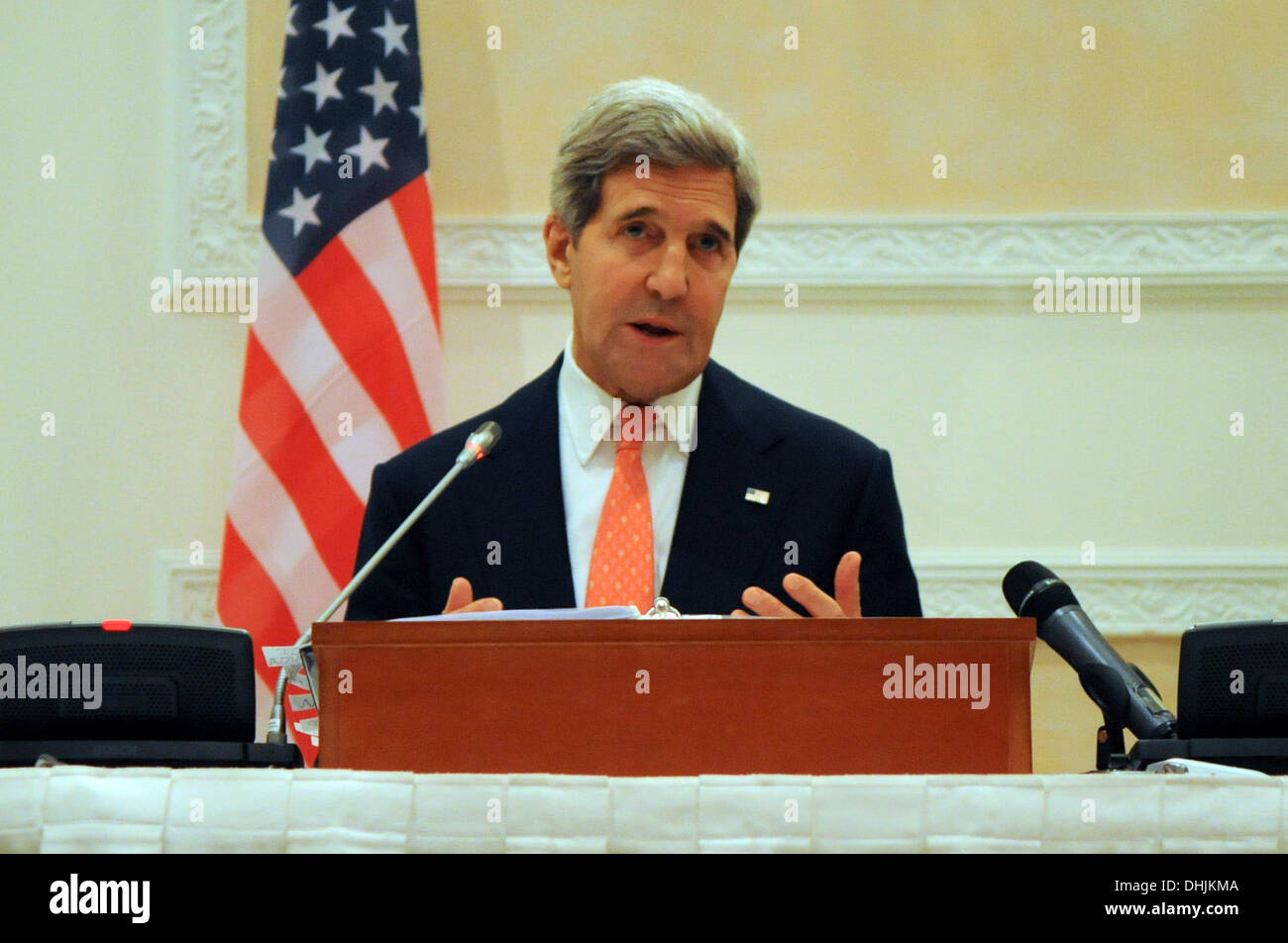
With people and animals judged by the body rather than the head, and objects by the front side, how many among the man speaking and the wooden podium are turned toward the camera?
2

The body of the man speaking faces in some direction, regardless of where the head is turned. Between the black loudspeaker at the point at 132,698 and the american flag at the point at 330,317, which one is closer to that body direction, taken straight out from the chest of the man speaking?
the black loudspeaker

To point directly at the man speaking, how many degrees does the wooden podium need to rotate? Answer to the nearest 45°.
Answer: approximately 180°

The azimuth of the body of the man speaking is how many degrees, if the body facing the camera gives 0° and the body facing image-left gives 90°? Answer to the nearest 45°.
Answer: approximately 0°
